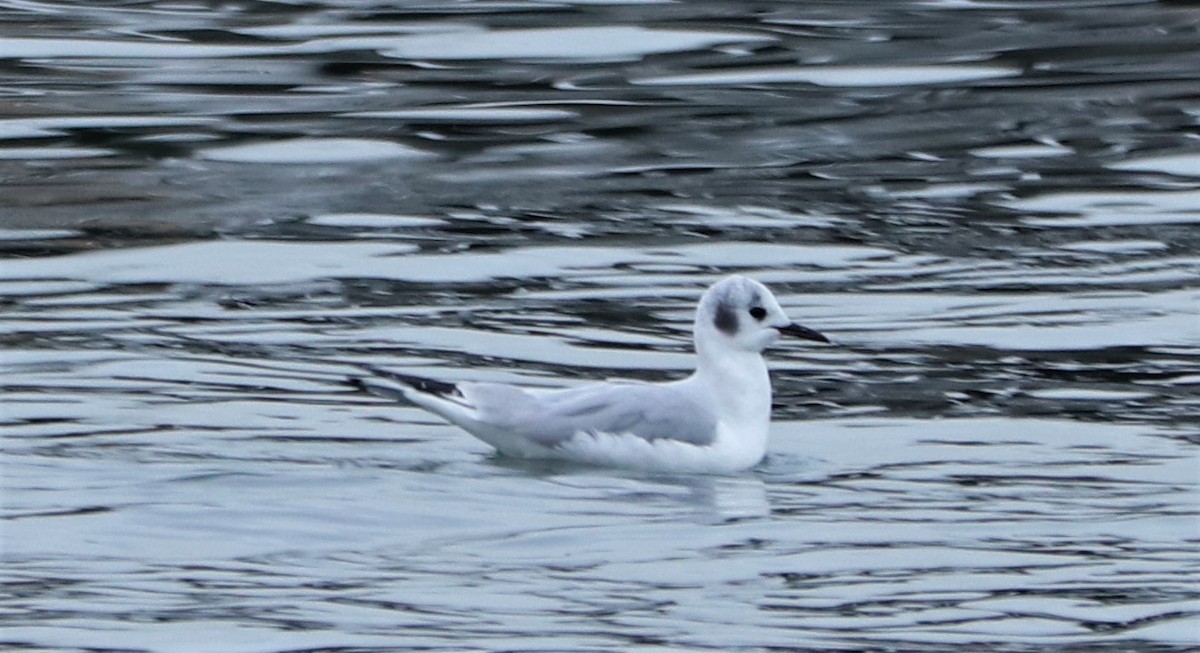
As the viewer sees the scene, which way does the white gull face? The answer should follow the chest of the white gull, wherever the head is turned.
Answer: to the viewer's right
